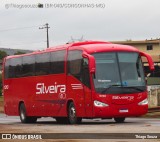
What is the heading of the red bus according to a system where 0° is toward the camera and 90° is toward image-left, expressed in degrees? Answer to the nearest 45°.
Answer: approximately 315°
